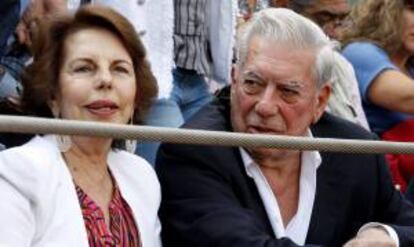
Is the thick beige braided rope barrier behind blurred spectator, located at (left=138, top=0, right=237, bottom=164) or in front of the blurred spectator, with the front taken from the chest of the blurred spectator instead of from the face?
in front

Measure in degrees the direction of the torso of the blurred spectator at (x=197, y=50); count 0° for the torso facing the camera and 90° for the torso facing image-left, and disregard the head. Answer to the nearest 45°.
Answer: approximately 45°

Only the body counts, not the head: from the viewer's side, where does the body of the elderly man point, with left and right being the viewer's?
facing the viewer

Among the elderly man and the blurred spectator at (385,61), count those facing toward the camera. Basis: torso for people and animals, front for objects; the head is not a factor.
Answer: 1

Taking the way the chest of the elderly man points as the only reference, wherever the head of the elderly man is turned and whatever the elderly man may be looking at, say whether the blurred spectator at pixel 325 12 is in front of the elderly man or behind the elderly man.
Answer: behind

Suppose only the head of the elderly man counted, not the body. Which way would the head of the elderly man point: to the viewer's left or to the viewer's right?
to the viewer's left
